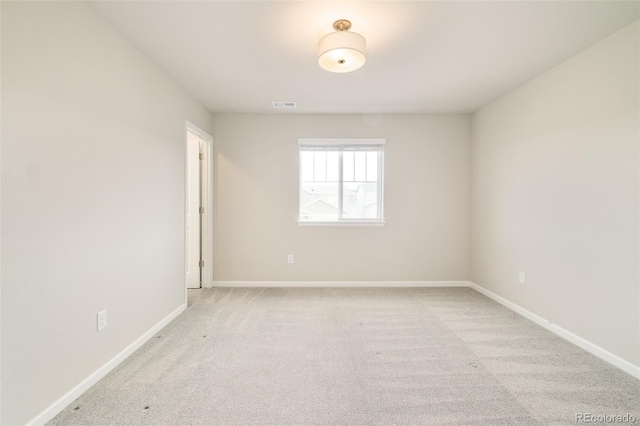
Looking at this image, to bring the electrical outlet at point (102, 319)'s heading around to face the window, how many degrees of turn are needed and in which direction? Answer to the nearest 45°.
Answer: approximately 45° to its left

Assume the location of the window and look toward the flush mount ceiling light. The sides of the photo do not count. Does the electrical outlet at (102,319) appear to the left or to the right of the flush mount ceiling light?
right

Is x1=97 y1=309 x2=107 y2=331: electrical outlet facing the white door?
no

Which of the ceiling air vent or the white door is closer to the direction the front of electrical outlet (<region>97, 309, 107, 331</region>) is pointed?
the ceiling air vent

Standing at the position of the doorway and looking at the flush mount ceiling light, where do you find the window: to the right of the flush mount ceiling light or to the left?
left

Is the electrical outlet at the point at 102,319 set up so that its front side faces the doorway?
no

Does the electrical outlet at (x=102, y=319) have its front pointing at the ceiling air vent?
no

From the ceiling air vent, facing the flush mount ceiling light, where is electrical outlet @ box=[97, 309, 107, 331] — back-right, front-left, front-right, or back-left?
front-right
